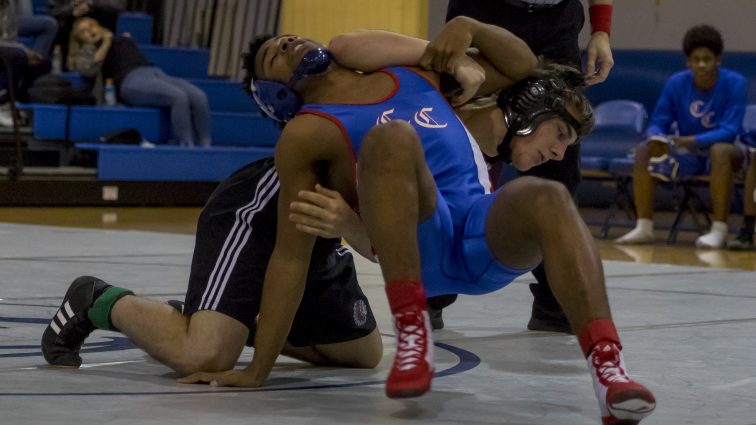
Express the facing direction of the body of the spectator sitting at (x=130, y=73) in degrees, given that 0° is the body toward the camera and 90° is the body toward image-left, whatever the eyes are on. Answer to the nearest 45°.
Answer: approximately 315°

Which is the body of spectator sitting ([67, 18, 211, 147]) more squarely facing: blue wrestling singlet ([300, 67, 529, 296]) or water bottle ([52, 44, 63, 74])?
the blue wrestling singlet

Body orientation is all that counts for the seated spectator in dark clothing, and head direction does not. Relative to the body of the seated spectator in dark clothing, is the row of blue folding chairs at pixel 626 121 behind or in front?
in front

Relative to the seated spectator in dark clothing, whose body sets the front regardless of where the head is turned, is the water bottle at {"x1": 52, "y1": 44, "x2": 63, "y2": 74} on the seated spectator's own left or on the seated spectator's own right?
on the seated spectator's own left

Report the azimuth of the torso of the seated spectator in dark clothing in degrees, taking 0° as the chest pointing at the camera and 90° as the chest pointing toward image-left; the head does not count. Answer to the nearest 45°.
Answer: approximately 315°

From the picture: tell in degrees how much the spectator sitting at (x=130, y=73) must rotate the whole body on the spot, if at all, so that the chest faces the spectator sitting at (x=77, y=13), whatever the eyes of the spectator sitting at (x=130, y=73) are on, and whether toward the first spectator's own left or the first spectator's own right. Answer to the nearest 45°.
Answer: approximately 180°

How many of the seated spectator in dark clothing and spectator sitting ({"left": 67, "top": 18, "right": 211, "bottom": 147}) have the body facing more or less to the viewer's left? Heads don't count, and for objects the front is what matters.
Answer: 0

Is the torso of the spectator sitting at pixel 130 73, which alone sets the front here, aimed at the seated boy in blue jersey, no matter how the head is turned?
yes

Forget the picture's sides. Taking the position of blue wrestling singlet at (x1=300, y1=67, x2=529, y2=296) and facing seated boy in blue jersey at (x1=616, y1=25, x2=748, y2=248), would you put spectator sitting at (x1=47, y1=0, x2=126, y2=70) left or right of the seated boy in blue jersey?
left

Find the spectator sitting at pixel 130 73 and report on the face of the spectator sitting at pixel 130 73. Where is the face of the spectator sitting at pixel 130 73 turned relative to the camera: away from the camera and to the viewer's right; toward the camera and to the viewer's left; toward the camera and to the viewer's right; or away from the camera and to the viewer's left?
toward the camera and to the viewer's right
